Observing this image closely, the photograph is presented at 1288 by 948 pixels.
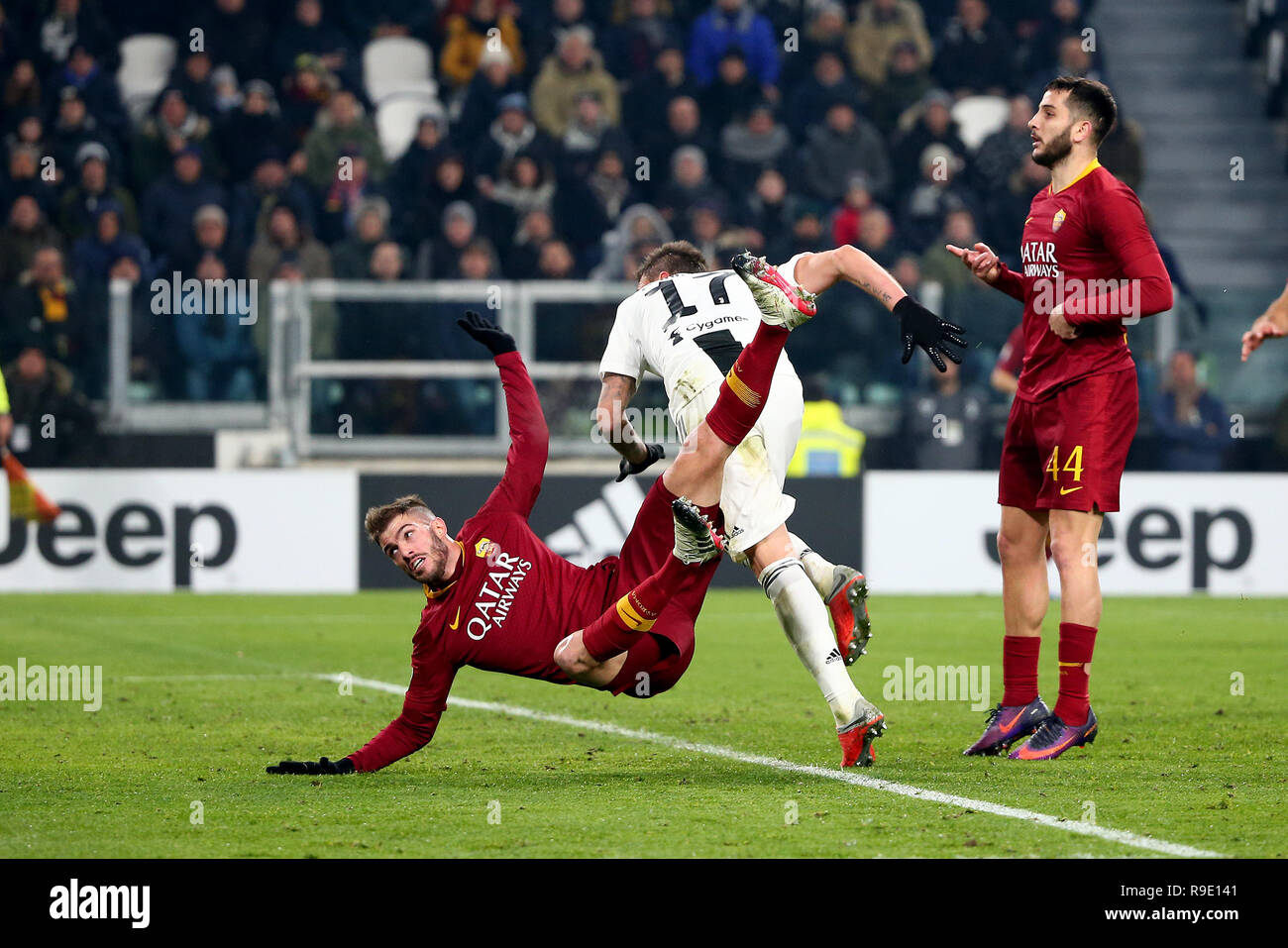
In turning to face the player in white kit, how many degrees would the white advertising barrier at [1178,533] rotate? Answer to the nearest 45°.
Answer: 0° — it already faces them

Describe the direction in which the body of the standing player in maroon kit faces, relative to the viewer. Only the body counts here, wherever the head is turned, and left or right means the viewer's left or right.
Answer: facing the viewer and to the left of the viewer

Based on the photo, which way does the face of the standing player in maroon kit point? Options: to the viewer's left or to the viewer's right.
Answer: to the viewer's left

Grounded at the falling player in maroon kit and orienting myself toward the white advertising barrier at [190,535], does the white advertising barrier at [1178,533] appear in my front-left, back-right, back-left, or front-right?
front-right

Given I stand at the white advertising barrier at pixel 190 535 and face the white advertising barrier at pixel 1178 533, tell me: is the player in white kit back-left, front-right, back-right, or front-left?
front-right

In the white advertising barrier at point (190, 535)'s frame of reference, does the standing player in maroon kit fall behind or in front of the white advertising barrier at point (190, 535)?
in front

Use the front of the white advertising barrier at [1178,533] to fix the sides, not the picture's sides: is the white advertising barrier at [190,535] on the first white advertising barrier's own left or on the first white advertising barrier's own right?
on the first white advertising barrier's own right

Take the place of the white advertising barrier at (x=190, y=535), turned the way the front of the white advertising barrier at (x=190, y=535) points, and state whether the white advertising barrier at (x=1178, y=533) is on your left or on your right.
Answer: on your left

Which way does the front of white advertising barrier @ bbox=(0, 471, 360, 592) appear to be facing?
toward the camera

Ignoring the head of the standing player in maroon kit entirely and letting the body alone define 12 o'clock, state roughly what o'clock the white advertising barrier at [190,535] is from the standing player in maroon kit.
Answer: The white advertising barrier is roughly at 3 o'clock from the standing player in maroon kit.

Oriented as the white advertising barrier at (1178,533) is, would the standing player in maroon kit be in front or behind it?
in front

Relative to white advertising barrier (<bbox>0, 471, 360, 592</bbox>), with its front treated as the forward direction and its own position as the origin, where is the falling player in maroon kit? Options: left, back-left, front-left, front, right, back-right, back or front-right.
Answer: front

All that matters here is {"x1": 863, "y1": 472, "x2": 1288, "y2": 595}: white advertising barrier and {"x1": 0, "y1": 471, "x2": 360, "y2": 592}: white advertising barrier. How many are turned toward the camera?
2

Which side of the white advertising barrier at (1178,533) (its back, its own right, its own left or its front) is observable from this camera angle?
front
